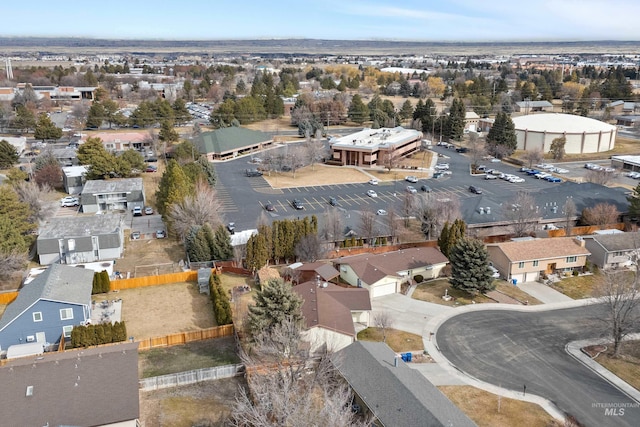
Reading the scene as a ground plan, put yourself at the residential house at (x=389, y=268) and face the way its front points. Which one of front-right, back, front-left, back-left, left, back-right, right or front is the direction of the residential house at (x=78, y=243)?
back-right

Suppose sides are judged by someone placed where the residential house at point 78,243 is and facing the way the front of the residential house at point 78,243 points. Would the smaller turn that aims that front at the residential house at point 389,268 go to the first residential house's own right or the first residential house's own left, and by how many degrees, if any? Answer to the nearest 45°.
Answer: approximately 45° to the first residential house's own left

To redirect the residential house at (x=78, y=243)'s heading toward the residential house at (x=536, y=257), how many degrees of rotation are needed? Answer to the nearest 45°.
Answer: approximately 45° to its left

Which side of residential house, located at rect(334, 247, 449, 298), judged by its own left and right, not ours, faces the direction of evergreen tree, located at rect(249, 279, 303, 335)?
right

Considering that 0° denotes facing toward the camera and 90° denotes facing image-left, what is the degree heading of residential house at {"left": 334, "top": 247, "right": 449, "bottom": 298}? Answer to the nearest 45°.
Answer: approximately 315°

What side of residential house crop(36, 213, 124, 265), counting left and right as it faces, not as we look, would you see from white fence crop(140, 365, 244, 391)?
front

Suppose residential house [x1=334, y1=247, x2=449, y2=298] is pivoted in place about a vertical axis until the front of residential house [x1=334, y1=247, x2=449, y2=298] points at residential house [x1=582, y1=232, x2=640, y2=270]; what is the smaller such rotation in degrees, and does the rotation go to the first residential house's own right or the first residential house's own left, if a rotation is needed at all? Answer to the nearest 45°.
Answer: approximately 45° to the first residential house's own left

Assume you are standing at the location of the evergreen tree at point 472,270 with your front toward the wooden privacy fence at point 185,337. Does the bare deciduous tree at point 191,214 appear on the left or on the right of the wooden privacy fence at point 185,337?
right

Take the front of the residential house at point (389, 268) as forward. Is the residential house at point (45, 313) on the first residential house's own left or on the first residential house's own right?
on the first residential house's own right

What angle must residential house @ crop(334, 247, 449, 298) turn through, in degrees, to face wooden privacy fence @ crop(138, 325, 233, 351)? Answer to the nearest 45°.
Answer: approximately 90° to its right
